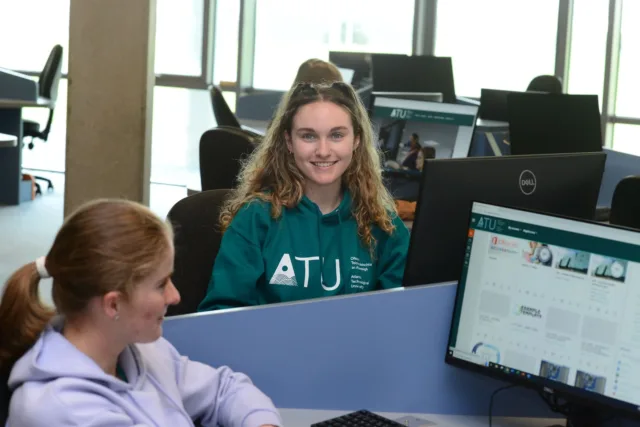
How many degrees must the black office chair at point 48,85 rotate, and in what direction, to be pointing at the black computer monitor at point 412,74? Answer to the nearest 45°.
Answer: approximately 135° to its left

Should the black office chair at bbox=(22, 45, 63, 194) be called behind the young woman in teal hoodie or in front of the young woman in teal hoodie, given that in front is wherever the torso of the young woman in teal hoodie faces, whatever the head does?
behind

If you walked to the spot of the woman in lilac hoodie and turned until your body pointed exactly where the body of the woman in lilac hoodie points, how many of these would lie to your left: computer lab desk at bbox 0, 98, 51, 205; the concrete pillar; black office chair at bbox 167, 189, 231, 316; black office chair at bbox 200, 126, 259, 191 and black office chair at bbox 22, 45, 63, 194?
5

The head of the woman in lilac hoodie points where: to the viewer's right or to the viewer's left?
to the viewer's right

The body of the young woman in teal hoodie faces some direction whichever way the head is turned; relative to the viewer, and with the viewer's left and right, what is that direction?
facing the viewer

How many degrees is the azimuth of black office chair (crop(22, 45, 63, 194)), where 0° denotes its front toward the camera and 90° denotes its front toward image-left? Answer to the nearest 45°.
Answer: approximately 90°

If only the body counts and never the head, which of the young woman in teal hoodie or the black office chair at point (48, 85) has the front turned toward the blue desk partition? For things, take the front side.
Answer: the young woman in teal hoodie

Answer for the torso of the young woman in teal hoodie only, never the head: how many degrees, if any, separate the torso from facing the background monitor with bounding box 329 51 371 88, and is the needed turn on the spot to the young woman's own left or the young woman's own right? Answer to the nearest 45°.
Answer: approximately 180°

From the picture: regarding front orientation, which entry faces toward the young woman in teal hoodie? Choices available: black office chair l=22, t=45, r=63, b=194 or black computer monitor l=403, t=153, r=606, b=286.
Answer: the black computer monitor

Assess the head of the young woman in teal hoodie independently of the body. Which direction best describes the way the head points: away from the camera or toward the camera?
toward the camera

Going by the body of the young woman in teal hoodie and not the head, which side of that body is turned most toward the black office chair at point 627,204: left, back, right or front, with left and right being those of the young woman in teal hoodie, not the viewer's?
left

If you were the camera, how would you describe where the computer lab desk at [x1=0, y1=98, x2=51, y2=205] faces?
facing to the right of the viewer

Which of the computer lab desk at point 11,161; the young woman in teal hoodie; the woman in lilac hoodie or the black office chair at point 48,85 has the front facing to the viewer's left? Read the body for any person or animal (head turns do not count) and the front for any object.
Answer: the black office chair

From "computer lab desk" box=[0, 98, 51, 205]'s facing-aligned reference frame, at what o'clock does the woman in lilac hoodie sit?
The woman in lilac hoodie is roughly at 3 o'clock from the computer lab desk.

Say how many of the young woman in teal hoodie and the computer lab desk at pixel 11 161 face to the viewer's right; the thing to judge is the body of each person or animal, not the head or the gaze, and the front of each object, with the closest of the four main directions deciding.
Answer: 1

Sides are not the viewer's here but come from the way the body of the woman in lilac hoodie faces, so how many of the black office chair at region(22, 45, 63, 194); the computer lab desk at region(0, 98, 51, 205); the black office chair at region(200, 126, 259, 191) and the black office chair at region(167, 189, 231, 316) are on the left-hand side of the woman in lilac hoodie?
4
